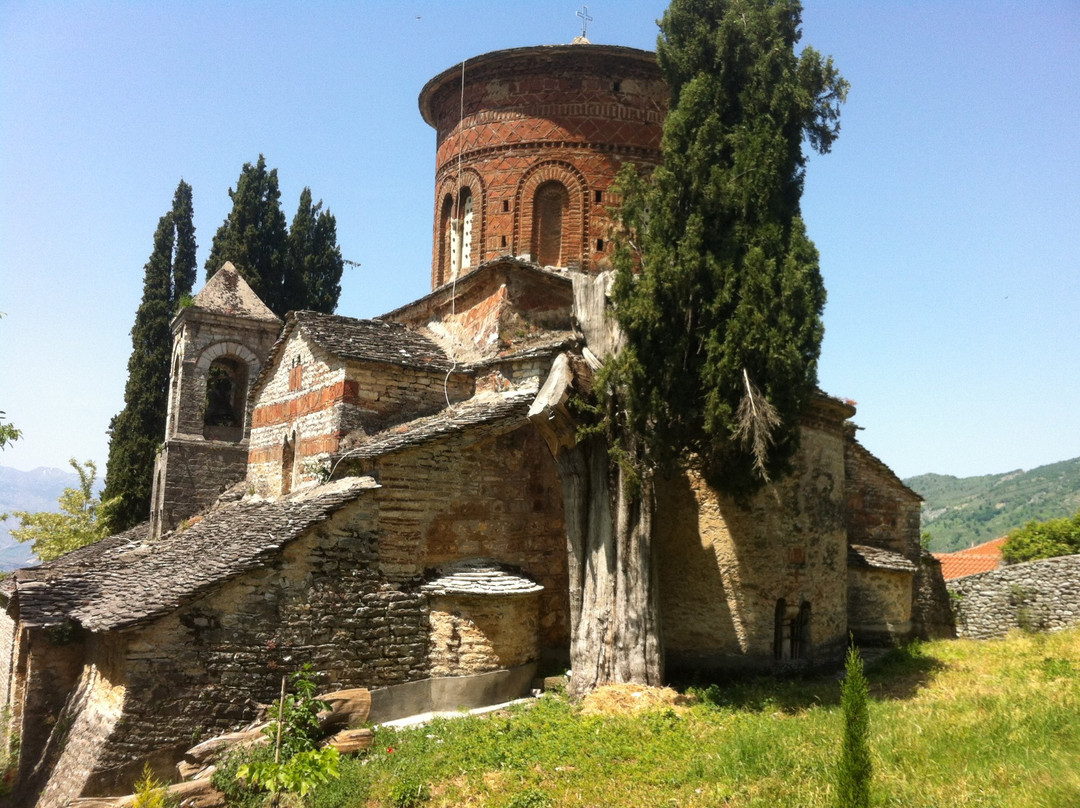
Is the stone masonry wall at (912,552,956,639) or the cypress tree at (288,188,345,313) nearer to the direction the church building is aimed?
the cypress tree

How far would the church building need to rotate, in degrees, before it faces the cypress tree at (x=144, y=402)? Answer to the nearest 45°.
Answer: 0° — it already faces it

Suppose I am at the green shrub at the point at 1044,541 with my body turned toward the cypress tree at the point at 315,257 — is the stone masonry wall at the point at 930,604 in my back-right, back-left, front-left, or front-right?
front-left

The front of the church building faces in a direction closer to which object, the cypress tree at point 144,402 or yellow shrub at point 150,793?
the cypress tree
